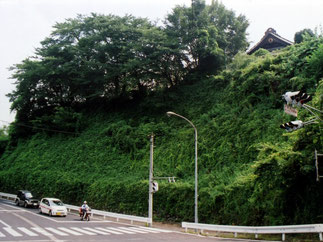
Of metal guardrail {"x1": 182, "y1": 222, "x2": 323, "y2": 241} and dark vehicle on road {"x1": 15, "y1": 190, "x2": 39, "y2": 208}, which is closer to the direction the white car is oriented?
the metal guardrail

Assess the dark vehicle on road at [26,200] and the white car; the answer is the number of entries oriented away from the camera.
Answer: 0

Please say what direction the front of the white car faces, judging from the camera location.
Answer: facing the viewer and to the right of the viewer

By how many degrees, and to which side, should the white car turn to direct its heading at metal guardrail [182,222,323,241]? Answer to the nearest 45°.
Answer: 0° — it already faces it
